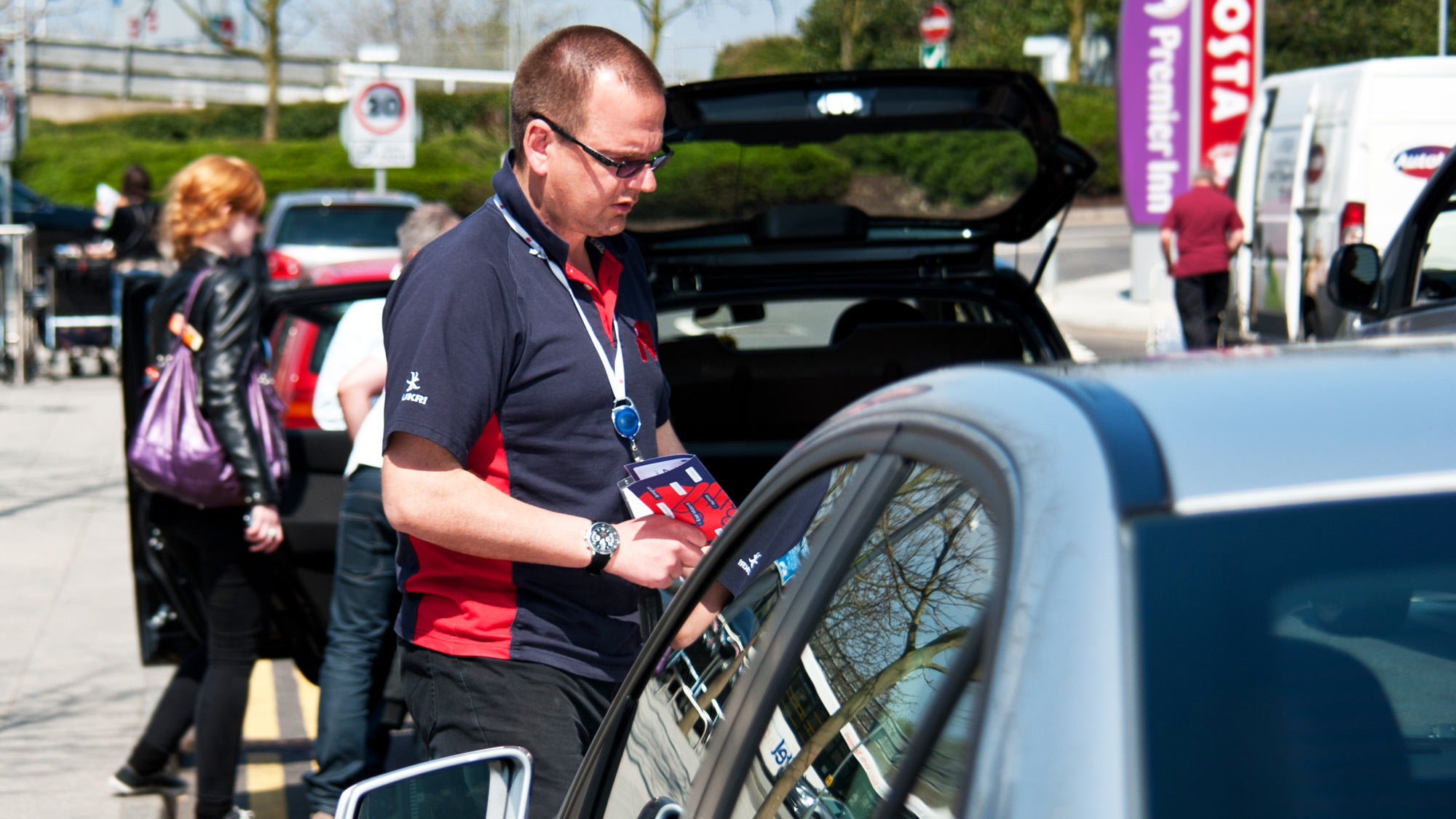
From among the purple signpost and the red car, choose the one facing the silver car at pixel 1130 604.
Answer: the purple signpost

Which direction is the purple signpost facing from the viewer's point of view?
toward the camera

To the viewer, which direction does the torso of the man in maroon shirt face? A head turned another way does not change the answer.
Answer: away from the camera

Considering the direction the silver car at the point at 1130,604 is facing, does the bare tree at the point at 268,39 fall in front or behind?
in front

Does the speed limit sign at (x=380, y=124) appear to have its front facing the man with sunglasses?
yes

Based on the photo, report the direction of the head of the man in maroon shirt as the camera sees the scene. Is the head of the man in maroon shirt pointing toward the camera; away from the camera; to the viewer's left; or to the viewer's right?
away from the camera

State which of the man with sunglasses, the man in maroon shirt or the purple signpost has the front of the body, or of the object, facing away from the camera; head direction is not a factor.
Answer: the man in maroon shirt

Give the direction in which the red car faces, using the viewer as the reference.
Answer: facing away from the viewer

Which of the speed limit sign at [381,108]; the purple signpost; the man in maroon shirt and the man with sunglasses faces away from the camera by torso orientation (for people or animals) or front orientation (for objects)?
the man in maroon shirt

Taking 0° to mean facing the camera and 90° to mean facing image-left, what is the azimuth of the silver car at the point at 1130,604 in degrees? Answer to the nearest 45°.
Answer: approximately 135°

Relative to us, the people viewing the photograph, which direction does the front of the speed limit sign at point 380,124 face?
facing the viewer

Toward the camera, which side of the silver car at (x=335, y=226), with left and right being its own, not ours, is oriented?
back

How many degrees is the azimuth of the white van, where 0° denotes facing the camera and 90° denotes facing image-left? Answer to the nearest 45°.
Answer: approximately 225°

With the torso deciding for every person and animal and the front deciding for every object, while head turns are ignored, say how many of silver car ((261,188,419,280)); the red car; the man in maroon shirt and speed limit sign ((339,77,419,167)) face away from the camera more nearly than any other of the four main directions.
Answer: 3

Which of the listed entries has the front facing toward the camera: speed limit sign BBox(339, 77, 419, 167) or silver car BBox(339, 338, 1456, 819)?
the speed limit sign

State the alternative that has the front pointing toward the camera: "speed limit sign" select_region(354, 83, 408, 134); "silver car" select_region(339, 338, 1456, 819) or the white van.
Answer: the speed limit sign

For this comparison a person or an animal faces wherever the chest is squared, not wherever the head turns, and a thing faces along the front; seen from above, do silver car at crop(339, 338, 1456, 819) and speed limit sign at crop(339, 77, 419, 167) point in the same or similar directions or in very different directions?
very different directions
